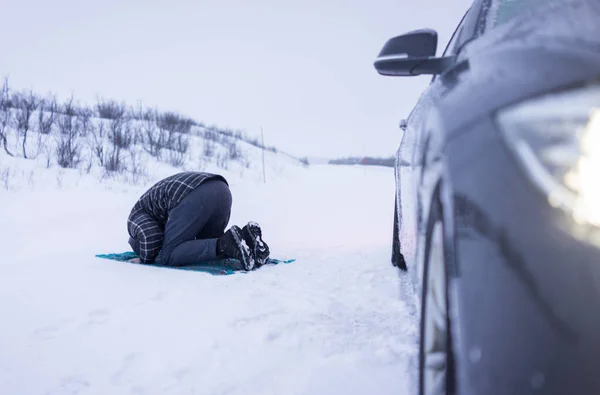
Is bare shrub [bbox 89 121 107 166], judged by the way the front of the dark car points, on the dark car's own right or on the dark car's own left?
on the dark car's own right

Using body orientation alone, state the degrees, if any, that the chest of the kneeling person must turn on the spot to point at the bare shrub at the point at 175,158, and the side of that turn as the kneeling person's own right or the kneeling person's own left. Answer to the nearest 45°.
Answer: approximately 45° to the kneeling person's own right

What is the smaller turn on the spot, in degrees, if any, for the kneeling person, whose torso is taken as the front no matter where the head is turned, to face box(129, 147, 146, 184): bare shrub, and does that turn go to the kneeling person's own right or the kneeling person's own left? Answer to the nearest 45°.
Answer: approximately 45° to the kneeling person's own right

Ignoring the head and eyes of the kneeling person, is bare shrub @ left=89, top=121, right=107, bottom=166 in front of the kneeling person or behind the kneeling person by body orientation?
in front

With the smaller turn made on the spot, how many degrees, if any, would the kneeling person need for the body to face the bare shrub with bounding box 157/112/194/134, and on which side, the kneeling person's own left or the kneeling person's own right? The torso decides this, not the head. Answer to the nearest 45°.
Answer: approximately 45° to the kneeling person's own right

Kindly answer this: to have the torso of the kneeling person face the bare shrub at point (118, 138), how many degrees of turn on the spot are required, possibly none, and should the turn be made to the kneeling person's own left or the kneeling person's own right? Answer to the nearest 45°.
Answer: approximately 45° to the kneeling person's own right

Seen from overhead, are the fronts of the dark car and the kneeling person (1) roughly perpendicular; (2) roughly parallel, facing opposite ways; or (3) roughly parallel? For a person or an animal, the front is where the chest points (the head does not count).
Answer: roughly perpendicular

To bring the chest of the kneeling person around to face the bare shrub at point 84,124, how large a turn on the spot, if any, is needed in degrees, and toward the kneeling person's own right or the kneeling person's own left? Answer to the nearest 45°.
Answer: approximately 45° to the kneeling person's own right

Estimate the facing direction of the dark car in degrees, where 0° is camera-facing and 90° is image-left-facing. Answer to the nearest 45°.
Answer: approximately 0°

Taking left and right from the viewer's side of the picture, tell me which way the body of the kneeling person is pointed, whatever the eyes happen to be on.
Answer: facing away from the viewer and to the left of the viewer

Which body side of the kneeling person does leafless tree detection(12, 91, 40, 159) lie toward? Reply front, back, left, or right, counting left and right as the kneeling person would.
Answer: front

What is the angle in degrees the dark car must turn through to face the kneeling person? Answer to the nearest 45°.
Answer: approximately 135° to its right
